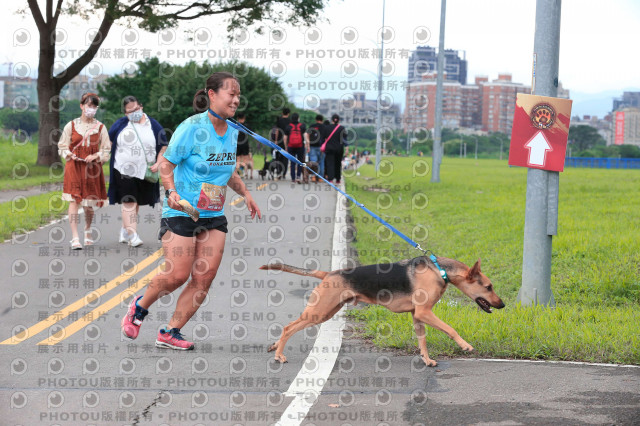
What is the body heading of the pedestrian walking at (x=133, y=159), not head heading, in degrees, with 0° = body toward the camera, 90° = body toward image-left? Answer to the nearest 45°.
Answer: approximately 0°

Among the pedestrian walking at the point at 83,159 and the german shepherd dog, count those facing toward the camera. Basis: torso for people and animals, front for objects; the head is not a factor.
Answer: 1

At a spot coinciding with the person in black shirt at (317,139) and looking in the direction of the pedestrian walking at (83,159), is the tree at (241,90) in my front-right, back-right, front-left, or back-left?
back-right

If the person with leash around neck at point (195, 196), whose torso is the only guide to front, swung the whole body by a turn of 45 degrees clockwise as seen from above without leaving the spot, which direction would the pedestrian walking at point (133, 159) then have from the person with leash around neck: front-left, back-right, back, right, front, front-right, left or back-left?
back

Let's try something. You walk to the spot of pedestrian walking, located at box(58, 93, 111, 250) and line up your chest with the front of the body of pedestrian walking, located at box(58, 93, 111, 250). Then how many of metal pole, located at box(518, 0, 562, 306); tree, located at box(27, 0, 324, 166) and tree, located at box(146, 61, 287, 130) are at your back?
2

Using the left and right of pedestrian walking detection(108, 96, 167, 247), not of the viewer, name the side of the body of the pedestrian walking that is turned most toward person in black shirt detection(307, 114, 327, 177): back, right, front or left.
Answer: back

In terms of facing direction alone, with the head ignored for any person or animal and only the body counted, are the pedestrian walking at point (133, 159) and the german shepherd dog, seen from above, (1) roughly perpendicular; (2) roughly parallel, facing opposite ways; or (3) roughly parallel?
roughly perpendicular

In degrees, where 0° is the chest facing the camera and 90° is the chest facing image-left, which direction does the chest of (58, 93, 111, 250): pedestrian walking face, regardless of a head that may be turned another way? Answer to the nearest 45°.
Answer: approximately 0°

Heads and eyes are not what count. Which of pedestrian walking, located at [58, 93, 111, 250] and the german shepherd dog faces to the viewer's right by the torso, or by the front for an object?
the german shepherd dog

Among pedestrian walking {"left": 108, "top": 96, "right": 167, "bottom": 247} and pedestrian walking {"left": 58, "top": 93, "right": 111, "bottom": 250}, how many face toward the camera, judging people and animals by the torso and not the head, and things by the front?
2

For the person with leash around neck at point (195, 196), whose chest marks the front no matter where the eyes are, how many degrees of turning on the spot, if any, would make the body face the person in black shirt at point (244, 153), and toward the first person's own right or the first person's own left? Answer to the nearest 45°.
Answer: approximately 135° to the first person's own left

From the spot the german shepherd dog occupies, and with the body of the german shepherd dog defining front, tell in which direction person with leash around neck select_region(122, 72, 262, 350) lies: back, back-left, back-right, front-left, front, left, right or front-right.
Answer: back

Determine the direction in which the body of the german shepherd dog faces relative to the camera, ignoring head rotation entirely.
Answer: to the viewer's right

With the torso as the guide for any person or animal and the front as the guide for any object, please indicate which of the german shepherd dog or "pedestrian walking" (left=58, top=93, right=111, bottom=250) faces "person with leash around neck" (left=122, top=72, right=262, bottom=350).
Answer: the pedestrian walking

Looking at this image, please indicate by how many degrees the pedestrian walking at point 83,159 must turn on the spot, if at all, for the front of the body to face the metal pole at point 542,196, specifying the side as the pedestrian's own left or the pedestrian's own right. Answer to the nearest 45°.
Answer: approximately 45° to the pedestrian's own left
